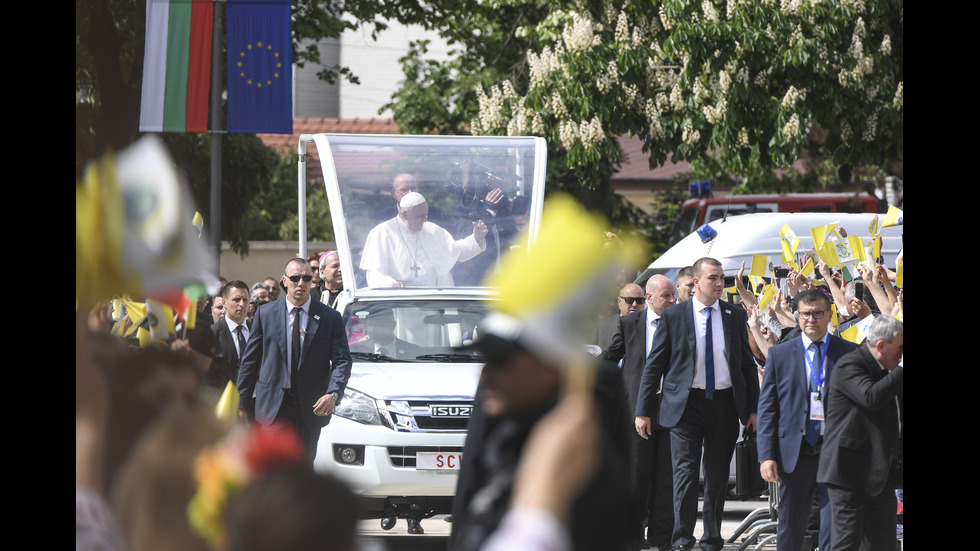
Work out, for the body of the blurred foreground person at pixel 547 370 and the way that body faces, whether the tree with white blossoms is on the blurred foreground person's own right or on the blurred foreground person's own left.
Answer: on the blurred foreground person's own right

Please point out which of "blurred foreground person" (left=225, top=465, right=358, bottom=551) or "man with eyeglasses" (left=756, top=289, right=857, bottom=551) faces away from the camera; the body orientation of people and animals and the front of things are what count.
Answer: the blurred foreground person

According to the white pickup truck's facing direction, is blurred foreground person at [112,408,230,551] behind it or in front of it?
in front

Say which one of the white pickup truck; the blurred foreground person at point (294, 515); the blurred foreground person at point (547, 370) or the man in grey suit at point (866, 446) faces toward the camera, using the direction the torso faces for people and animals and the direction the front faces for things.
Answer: the white pickup truck

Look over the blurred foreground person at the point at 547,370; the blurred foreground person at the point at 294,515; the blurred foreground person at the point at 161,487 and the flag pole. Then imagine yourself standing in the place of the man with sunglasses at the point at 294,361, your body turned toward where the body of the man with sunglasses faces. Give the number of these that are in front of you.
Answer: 3

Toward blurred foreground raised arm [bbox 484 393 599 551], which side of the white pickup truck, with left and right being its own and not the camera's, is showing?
front

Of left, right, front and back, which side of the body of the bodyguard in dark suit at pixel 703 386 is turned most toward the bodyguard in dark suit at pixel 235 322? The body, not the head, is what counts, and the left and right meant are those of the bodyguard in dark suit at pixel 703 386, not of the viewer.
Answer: right

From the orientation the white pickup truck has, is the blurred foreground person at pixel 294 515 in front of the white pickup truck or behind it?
in front

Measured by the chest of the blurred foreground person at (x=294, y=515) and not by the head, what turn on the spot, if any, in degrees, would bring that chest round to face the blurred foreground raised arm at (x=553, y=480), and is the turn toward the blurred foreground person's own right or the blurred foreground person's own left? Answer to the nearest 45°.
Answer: approximately 90° to the blurred foreground person's own right

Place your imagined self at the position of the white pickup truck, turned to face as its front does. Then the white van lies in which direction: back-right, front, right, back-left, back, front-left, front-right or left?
back-left

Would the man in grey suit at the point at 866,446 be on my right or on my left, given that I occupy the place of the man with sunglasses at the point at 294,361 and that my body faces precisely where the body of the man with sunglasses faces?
on my left
